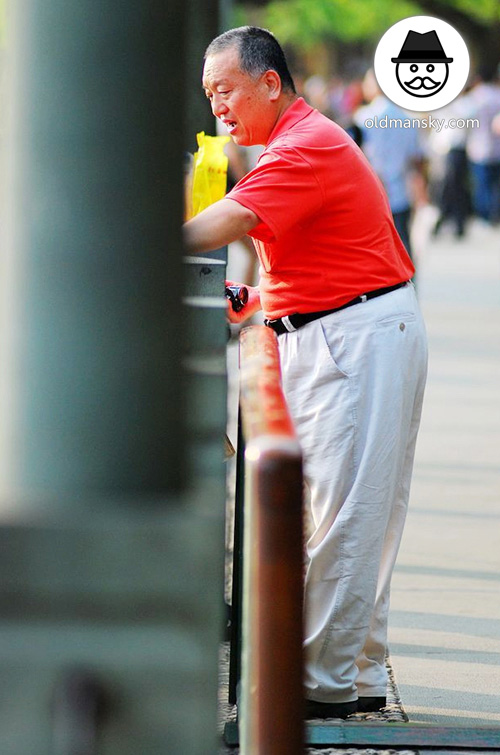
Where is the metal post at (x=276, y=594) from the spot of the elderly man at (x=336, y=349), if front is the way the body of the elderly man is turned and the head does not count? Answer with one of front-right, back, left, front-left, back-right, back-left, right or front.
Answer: left

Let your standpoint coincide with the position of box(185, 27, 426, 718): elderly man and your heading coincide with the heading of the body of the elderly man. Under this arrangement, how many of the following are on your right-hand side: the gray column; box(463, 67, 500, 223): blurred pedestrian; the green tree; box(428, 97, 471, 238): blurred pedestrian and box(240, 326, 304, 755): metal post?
3

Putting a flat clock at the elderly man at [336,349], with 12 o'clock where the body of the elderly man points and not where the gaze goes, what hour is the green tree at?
The green tree is roughly at 3 o'clock from the elderly man.

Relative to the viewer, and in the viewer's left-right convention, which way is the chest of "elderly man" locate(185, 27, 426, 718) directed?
facing to the left of the viewer

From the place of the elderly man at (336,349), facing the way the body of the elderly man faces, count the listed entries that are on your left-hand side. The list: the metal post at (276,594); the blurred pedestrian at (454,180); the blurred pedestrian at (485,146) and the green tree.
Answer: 1

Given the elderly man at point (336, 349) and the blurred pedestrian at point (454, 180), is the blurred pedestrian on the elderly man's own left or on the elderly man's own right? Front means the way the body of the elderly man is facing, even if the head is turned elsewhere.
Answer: on the elderly man's own right

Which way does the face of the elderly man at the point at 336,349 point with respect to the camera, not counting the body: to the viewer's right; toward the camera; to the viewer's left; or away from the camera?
to the viewer's left

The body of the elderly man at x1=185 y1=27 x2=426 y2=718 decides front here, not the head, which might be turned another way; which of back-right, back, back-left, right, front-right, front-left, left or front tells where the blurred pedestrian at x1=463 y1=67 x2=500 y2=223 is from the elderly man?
right

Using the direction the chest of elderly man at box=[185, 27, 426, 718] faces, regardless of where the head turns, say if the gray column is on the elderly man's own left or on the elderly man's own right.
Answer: on the elderly man's own left

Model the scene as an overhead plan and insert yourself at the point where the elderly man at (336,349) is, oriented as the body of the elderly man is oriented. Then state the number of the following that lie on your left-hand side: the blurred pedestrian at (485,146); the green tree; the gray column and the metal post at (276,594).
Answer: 2
